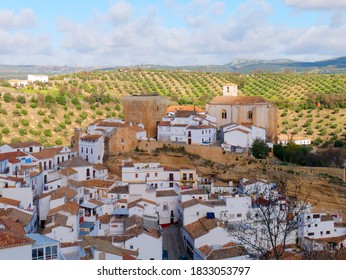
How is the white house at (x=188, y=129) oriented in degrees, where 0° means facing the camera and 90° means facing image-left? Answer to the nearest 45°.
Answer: approximately 0°

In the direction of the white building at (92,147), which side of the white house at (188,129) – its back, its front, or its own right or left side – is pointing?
right

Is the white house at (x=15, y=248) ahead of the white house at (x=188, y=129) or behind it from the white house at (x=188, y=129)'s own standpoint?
ahead

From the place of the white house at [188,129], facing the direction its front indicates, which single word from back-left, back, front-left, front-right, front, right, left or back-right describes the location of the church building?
back-left

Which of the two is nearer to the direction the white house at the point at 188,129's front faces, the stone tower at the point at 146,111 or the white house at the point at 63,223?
the white house

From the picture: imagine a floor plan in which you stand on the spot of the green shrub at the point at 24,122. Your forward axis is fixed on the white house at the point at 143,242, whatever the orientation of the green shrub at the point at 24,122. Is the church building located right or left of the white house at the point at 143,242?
left

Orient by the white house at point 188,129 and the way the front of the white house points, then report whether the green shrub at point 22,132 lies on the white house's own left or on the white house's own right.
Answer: on the white house's own right

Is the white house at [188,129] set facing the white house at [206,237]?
yes

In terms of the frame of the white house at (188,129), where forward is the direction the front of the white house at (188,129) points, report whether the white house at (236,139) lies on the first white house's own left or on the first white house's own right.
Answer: on the first white house's own left

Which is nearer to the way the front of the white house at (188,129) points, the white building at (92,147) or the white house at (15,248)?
the white house

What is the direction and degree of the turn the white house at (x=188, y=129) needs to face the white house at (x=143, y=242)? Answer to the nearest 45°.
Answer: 0° — it already faces it

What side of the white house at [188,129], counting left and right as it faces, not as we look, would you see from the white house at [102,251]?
front

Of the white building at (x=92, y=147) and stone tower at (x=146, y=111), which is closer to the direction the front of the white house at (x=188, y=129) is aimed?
the white building

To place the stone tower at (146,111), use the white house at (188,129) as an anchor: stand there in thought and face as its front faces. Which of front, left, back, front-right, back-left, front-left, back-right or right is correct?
back-right

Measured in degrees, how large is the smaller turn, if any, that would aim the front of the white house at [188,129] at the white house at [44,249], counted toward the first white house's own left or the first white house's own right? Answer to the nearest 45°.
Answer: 0° — it already faces it
